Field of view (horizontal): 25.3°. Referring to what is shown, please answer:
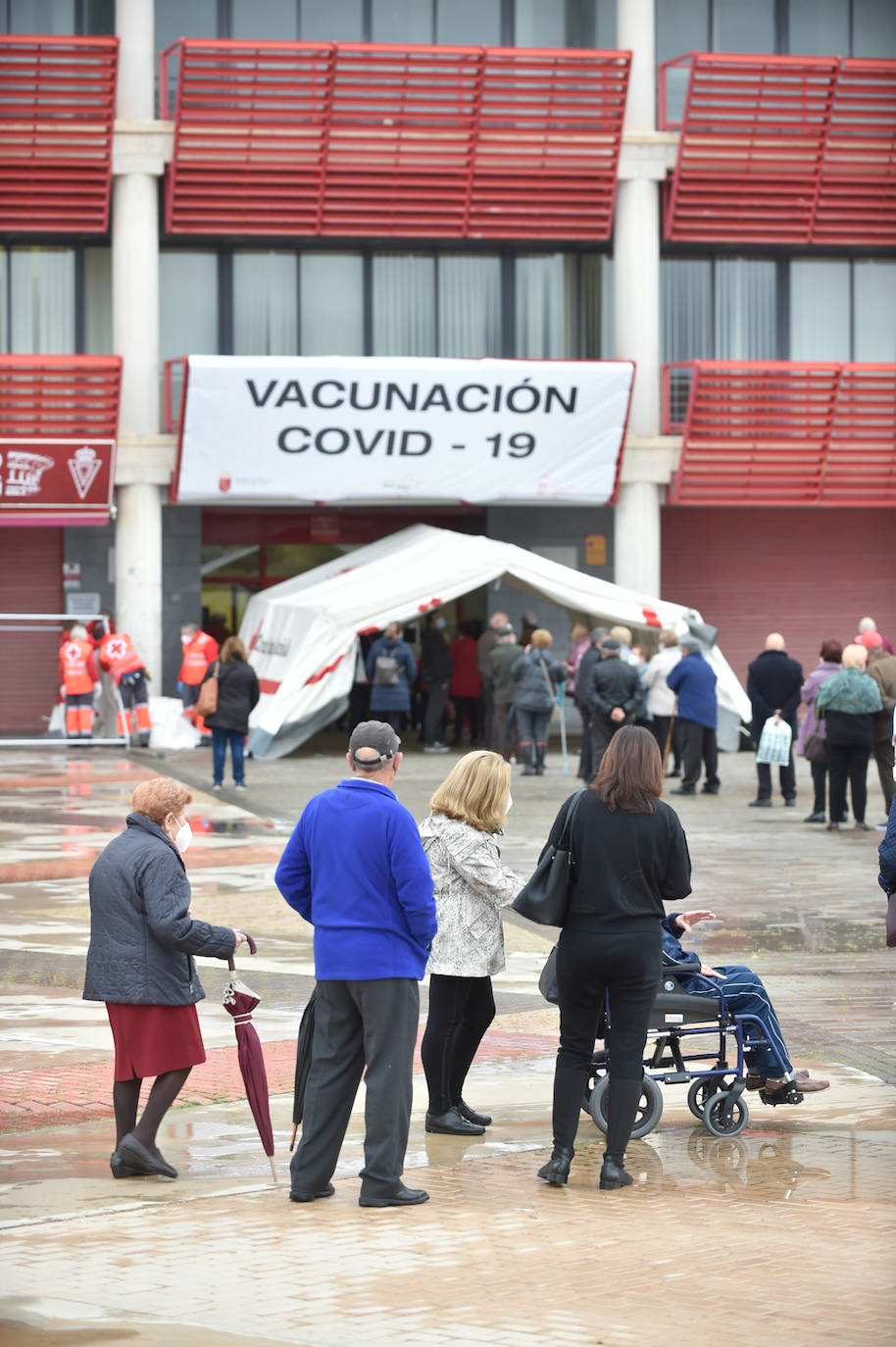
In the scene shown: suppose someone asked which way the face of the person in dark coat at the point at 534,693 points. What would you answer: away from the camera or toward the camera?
away from the camera

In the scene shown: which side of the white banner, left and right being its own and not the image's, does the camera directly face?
front

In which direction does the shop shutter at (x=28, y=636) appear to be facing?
toward the camera

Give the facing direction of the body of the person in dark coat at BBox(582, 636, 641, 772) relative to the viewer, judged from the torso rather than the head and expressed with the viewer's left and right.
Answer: facing away from the viewer

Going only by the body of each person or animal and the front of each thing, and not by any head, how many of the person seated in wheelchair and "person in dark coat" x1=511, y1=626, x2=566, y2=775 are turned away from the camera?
1

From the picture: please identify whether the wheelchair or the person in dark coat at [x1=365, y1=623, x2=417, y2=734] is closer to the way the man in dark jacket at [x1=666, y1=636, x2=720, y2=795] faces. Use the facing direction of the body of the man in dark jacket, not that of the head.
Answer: the person in dark coat

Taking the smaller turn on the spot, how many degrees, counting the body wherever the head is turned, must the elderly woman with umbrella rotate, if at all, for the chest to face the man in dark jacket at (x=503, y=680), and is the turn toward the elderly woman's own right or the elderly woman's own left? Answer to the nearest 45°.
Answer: approximately 45° to the elderly woman's own left

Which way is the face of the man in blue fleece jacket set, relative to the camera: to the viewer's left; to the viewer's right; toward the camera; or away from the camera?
away from the camera

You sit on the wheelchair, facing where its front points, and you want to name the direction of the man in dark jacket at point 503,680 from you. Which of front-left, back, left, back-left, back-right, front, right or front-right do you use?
left

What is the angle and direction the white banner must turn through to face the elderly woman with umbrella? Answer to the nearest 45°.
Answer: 0° — it already faces them

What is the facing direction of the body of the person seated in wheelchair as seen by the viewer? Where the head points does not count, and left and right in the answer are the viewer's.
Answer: facing to the right of the viewer

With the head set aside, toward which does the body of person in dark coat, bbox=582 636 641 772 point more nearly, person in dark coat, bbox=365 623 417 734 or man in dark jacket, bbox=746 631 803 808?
the person in dark coat

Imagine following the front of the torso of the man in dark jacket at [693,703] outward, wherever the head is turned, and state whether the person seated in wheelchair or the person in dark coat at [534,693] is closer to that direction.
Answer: the person in dark coat

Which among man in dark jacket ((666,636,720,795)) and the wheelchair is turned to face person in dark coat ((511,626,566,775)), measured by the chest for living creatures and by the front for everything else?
the man in dark jacket

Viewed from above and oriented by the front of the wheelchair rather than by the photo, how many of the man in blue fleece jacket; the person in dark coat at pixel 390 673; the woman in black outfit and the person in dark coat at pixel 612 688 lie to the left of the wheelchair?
2

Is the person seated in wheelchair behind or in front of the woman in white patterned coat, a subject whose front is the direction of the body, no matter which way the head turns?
in front

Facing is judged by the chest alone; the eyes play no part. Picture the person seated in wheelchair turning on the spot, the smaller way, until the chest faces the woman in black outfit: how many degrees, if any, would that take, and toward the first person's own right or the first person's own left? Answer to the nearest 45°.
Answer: approximately 135° to the first person's own right
